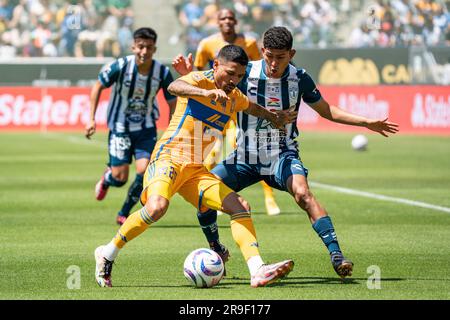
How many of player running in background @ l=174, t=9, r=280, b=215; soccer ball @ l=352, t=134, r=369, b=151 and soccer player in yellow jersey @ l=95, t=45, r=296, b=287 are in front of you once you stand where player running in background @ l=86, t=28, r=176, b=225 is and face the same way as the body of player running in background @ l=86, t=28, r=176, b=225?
1

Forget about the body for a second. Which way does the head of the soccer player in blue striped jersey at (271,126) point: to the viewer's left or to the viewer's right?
to the viewer's left

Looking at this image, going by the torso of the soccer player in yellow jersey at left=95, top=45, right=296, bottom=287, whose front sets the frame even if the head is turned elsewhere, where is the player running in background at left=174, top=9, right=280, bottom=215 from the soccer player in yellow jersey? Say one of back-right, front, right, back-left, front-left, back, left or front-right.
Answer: back-left

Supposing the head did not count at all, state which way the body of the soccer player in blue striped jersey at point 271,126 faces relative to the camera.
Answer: toward the camera

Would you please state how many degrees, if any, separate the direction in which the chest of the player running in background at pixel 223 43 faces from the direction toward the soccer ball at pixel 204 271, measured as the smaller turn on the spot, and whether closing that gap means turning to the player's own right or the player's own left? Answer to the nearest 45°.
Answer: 0° — they already face it

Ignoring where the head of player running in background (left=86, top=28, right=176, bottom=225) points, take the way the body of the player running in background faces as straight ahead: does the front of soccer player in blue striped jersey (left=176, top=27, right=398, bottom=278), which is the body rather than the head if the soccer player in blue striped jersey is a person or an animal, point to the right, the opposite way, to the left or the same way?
the same way

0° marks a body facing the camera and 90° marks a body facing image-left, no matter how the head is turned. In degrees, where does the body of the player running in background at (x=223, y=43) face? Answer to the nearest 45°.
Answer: approximately 0°

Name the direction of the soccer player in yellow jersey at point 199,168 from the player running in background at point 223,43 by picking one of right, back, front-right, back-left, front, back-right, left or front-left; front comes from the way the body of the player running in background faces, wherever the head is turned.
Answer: front

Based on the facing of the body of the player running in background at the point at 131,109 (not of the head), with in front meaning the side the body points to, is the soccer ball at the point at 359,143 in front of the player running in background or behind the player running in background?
behind

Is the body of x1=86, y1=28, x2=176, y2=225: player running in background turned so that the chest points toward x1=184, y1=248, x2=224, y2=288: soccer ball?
yes

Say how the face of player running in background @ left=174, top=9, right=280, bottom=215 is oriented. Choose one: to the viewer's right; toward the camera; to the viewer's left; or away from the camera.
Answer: toward the camera

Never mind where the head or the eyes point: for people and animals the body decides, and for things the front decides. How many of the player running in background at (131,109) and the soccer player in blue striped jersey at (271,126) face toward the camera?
2

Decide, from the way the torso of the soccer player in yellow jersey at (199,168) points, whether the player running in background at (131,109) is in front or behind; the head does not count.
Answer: behind

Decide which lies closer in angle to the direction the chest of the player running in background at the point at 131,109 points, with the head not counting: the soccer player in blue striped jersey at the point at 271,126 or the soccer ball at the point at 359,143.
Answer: the soccer player in blue striped jersey
